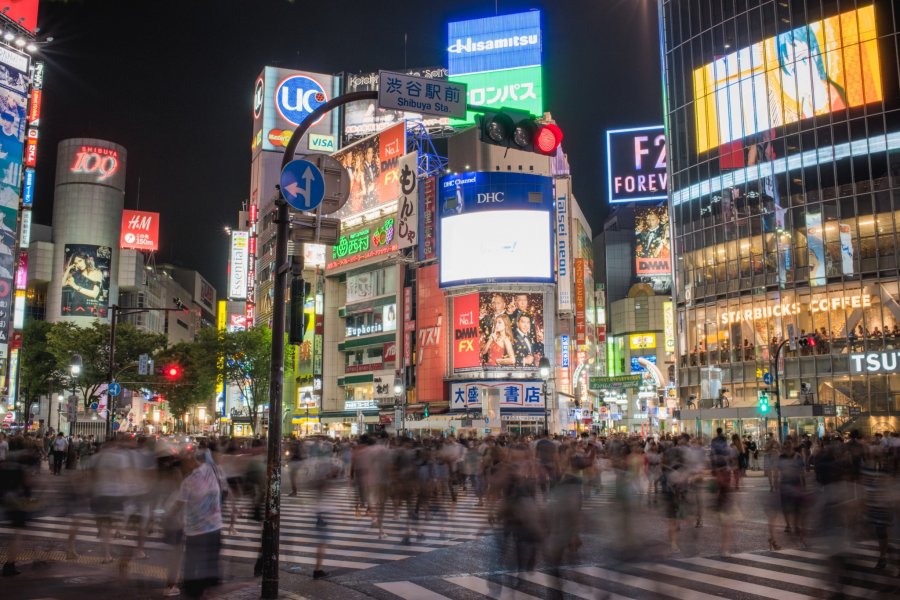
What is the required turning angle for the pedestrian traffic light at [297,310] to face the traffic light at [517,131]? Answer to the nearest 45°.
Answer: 0° — it already faces it

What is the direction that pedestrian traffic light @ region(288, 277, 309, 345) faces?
to the viewer's right

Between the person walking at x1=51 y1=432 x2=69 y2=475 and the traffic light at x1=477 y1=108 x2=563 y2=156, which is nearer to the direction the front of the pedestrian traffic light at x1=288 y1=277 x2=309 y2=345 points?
the traffic light

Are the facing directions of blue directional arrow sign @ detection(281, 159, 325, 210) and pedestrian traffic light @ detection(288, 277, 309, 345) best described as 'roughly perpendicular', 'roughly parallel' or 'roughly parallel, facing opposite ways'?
roughly perpendicular

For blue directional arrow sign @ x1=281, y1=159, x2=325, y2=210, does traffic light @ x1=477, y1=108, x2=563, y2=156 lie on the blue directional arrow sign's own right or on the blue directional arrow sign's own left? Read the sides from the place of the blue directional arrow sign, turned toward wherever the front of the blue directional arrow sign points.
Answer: on the blue directional arrow sign's own left

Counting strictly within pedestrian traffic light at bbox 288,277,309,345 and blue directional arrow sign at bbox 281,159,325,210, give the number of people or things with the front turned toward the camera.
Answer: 1

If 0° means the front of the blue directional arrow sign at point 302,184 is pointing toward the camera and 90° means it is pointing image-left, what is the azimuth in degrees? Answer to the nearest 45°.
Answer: approximately 0°

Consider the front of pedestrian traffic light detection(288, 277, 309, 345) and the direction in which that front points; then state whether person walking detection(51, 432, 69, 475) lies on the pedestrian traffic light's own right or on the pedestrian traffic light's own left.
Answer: on the pedestrian traffic light's own left

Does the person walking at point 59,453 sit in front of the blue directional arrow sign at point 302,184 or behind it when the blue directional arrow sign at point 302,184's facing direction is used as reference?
behind
